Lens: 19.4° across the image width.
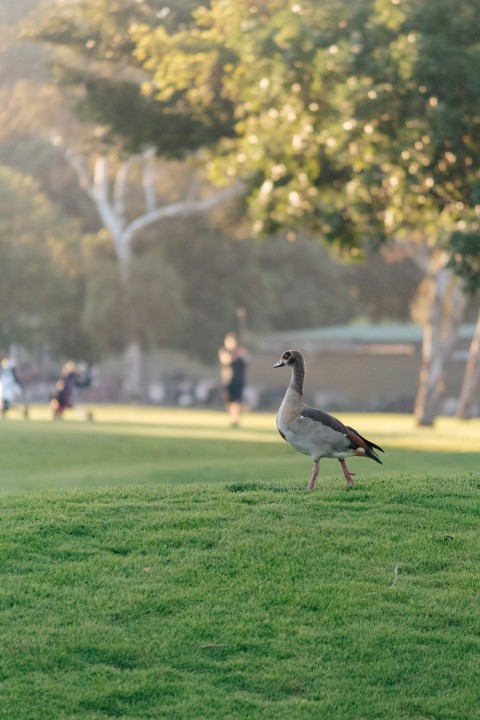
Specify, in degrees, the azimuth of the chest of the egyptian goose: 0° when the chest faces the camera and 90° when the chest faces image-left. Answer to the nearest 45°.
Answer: approximately 90°

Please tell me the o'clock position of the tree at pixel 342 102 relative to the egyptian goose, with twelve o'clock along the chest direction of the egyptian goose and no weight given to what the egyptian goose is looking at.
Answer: The tree is roughly at 3 o'clock from the egyptian goose.

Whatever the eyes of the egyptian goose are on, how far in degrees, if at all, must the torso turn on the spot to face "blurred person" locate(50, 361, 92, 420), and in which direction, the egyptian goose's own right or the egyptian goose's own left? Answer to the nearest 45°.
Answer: approximately 90° to the egyptian goose's own right

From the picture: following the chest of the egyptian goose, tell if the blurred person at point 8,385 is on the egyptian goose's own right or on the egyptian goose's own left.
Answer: on the egyptian goose's own right

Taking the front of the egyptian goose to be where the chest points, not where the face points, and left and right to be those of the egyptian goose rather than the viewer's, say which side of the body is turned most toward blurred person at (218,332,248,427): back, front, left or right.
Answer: right
